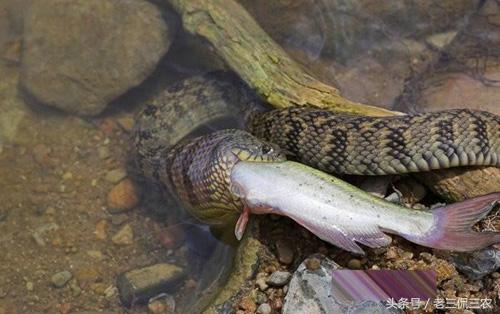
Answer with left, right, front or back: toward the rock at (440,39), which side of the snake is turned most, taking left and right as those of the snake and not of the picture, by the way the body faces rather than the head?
left

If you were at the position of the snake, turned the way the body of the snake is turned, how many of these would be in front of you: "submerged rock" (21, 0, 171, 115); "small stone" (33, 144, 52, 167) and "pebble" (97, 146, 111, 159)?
0

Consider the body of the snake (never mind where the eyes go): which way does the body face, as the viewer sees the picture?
to the viewer's right

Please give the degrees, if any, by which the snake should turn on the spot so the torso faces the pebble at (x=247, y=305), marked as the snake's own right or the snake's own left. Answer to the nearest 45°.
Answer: approximately 90° to the snake's own right

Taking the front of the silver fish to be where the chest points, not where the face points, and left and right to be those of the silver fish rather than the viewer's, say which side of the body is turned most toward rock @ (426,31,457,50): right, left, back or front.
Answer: right

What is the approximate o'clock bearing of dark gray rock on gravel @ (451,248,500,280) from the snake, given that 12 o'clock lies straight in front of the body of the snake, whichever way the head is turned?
The dark gray rock on gravel is roughly at 1 o'clock from the snake.

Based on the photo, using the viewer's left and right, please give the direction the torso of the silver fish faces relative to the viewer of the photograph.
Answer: facing to the left of the viewer

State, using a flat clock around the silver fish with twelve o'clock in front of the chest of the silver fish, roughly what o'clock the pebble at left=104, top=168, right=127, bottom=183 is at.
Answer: The pebble is roughly at 1 o'clock from the silver fish.
